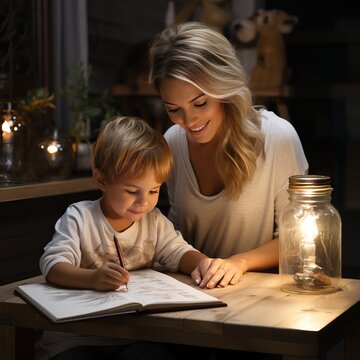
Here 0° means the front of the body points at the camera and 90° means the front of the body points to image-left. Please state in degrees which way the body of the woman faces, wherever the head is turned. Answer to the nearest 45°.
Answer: approximately 45°

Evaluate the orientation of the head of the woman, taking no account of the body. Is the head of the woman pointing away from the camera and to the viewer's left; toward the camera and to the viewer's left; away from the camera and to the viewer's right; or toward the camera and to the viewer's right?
toward the camera and to the viewer's left

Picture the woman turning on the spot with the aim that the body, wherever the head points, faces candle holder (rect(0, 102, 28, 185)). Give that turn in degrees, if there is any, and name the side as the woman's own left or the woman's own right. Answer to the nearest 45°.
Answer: approximately 90° to the woman's own right

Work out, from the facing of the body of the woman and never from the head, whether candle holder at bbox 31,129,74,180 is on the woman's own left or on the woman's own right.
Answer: on the woman's own right

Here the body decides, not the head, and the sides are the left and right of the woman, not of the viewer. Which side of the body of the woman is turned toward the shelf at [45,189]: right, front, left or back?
right

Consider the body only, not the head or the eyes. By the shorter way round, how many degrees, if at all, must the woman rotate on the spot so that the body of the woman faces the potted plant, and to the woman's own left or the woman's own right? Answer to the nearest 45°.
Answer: approximately 90° to the woman's own right

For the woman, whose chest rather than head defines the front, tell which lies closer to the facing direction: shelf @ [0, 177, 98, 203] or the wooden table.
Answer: the wooden table
